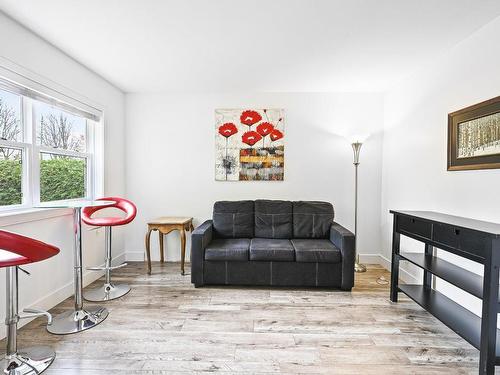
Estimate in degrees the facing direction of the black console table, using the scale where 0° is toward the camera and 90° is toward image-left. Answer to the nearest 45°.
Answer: approximately 45°

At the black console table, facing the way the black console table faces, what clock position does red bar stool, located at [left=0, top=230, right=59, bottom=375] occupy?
The red bar stool is roughly at 12 o'clock from the black console table.

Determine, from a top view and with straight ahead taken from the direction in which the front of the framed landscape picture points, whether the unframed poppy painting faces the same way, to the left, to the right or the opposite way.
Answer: to the left

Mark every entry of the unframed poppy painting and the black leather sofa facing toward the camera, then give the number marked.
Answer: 2

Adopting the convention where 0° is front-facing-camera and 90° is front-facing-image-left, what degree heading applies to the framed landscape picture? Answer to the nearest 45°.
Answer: approximately 45°

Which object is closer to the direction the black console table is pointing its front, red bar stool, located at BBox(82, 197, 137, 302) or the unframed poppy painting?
the red bar stool

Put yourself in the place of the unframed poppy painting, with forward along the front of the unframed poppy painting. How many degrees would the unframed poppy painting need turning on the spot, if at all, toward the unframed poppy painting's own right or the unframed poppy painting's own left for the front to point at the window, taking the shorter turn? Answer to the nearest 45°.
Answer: approximately 45° to the unframed poppy painting's own right
